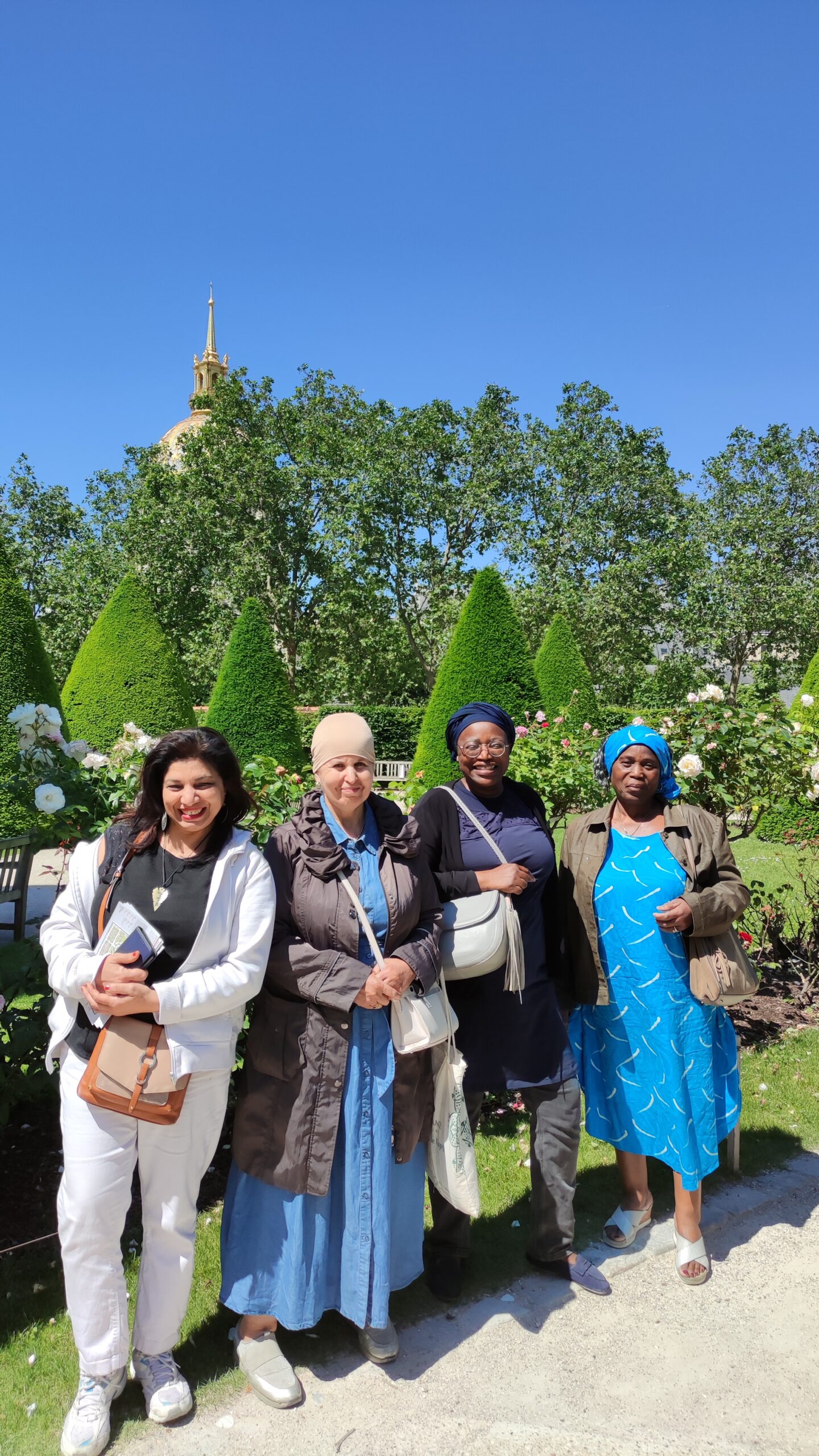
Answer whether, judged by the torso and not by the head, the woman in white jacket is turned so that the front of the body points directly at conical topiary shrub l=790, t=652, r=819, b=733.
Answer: no

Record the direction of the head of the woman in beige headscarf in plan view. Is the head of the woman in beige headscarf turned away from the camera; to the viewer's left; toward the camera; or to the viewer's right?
toward the camera

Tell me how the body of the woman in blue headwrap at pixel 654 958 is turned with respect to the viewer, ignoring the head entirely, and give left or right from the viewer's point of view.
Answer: facing the viewer

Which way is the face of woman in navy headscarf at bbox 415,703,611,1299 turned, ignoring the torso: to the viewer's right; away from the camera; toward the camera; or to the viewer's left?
toward the camera

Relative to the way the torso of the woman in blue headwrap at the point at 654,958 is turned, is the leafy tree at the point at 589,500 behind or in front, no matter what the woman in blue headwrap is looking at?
behind

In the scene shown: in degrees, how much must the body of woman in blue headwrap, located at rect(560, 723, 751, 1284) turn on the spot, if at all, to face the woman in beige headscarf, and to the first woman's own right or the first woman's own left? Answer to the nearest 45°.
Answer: approximately 45° to the first woman's own right

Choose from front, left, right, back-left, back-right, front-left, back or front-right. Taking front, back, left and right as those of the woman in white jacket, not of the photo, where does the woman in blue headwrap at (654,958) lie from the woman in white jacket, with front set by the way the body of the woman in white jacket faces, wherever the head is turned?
left

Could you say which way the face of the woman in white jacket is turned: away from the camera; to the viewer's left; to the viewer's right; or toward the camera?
toward the camera

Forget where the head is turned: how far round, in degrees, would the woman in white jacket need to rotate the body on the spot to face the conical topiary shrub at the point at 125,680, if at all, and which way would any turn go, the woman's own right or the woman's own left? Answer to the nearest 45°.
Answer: approximately 180°

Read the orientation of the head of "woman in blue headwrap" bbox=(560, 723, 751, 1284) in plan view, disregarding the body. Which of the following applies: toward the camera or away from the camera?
toward the camera

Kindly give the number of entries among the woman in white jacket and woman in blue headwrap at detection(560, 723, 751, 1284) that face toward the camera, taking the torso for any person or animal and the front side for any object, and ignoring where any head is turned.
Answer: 2

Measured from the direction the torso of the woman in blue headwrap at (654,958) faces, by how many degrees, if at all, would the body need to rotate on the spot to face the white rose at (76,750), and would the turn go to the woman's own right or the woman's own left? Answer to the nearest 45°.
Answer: approximately 90° to the woman's own right

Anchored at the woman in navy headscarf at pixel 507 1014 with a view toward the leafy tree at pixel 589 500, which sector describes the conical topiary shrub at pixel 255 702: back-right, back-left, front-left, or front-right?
front-left

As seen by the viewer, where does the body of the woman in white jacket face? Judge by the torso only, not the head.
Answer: toward the camera

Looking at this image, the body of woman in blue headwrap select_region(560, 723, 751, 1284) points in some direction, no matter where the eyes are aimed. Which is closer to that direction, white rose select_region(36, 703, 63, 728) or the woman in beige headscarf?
the woman in beige headscarf

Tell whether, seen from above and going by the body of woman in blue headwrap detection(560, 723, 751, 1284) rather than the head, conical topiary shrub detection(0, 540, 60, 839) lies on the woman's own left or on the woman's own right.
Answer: on the woman's own right

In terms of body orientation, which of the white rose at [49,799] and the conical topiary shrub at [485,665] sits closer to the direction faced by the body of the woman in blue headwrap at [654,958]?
the white rose

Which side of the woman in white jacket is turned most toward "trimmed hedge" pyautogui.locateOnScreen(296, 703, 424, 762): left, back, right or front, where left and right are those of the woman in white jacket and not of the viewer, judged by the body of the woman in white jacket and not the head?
back

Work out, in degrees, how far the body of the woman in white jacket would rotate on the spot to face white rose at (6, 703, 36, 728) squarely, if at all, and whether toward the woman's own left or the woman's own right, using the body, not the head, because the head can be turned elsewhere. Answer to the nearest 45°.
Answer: approximately 180°

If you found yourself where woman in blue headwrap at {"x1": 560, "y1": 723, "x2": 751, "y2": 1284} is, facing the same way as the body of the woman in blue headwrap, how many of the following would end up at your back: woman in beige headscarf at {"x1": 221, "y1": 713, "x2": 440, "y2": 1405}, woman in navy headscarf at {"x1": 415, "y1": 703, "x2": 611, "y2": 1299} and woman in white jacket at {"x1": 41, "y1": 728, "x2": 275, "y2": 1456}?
0

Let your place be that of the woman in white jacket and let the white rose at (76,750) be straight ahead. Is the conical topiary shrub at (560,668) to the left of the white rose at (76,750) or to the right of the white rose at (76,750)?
right
